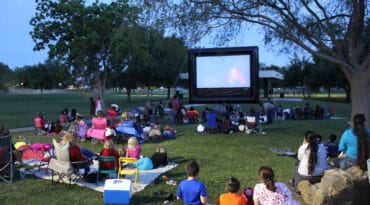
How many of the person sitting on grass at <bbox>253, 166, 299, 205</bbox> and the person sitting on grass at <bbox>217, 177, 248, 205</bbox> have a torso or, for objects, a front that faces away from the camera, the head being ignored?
2

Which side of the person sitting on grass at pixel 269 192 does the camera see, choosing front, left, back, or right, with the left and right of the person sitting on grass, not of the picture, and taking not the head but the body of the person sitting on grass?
back

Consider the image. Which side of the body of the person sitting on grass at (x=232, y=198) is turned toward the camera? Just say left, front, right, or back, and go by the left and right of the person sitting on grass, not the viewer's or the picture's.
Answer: back

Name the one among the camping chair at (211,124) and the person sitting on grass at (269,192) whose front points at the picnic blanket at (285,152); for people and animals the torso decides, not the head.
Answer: the person sitting on grass

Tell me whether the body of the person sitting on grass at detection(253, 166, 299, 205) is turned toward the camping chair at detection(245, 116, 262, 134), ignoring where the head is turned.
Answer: yes

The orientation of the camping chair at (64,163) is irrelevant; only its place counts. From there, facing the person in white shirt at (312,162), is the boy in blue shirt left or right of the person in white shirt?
right

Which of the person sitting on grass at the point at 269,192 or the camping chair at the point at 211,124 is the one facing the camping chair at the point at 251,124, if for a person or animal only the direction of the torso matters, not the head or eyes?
the person sitting on grass

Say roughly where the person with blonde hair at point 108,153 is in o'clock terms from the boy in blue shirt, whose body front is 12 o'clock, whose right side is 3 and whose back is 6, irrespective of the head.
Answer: The person with blonde hair is roughly at 11 o'clock from the boy in blue shirt.

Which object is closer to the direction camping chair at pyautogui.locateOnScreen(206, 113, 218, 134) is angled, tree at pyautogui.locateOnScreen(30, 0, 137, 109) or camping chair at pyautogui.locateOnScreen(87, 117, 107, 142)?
the tree

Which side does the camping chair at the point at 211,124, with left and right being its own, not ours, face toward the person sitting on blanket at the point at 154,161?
back

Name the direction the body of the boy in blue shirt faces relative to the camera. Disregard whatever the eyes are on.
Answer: away from the camera
